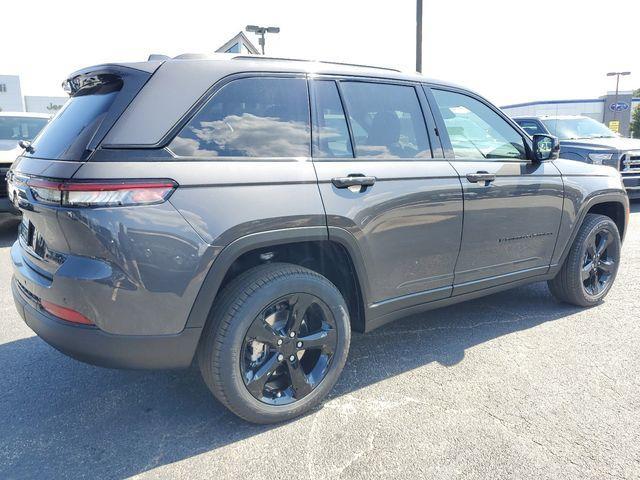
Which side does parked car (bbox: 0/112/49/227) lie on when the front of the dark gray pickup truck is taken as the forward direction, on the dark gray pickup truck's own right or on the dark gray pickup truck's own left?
on the dark gray pickup truck's own right

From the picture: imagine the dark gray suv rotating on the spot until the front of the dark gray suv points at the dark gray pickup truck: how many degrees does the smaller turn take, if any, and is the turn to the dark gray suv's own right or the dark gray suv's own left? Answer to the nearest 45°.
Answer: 0° — it already faces it

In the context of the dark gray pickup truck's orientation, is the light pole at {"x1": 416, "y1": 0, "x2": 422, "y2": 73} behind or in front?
behind

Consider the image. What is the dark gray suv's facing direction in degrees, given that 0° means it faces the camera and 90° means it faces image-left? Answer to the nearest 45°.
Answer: approximately 225°

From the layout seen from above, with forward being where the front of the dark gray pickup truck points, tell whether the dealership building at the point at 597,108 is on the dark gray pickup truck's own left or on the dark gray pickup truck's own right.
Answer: on the dark gray pickup truck's own left

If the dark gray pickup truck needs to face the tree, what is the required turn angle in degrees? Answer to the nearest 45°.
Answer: approximately 135° to its left

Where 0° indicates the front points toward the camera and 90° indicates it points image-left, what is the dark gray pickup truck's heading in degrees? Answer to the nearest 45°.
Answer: approximately 315°

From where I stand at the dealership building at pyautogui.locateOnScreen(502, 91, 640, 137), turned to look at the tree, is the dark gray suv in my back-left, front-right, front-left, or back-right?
back-right

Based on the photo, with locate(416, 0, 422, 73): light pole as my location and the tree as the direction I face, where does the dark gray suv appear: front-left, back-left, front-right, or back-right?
back-right

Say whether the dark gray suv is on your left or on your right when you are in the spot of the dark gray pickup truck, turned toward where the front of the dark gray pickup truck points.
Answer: on your right

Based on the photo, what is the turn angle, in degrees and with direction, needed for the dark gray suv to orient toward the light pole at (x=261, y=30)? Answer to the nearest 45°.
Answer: approximately 45° to its left
